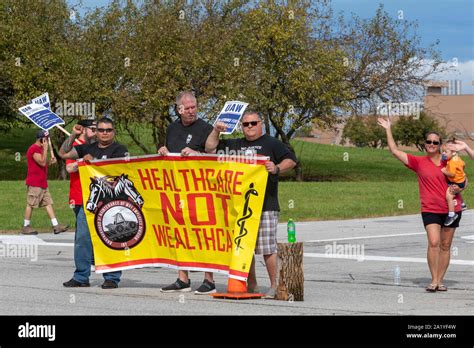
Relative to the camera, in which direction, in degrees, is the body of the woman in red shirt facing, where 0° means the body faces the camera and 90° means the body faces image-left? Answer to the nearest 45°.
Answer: approximately 0°

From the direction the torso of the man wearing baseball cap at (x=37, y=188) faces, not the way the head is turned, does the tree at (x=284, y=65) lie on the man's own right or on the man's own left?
on the man's own left

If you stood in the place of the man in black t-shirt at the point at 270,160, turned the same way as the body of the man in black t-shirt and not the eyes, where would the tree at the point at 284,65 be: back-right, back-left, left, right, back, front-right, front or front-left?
back

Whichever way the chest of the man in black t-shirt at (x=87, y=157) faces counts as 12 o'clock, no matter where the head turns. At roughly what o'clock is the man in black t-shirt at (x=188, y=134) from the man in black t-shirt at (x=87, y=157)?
the man in black t-shirt at (x=188, y=134) is roughly at 10 o'clock from the man in black t-shirt at (x=87, y=157).

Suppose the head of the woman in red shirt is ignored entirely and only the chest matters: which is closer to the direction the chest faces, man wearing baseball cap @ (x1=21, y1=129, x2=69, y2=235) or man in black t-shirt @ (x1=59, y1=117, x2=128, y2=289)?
the man in black t-shirt
